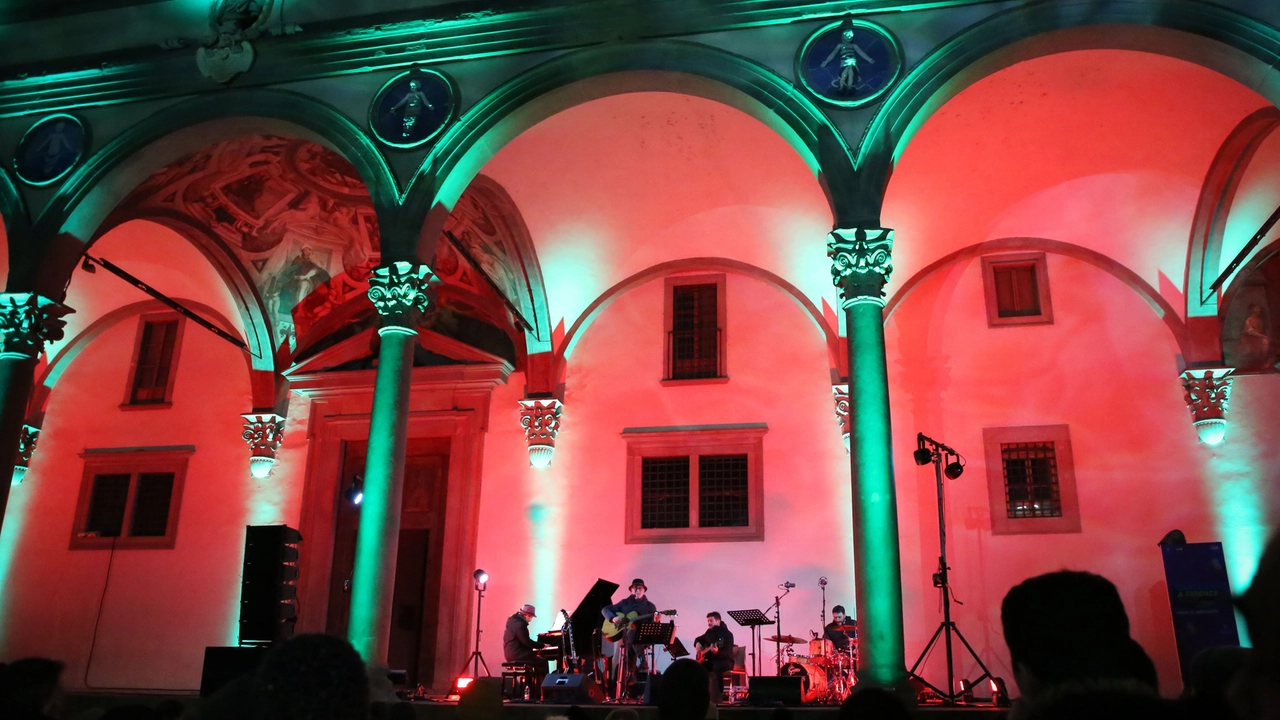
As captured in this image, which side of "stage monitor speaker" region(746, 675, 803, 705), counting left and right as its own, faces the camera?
back

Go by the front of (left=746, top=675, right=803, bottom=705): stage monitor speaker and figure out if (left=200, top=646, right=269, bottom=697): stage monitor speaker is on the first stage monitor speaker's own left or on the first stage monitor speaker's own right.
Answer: on the first stage monitor speaker's own left

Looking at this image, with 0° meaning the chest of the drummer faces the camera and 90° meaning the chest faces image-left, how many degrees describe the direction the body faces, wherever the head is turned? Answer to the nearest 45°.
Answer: approximately 45°

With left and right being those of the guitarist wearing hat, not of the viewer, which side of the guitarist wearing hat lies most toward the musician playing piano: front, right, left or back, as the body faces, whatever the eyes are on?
right

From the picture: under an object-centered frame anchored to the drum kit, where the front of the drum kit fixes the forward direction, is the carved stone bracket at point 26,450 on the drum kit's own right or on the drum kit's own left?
on the drum kit's own right

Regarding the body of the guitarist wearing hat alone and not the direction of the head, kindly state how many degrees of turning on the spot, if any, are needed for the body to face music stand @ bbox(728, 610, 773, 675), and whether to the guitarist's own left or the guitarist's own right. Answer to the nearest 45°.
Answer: approximately 90° to the guitarist's own left

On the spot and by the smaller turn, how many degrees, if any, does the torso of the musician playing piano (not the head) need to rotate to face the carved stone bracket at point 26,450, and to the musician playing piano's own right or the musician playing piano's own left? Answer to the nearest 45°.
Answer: approximately 135° to the musician playing piano's own left

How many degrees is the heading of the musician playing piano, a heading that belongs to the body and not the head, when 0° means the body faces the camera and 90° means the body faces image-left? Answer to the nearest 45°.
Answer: approximately 270°

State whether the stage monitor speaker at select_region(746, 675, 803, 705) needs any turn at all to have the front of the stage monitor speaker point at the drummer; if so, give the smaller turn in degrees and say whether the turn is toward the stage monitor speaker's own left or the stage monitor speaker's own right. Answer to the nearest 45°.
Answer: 0° — it already faces them
